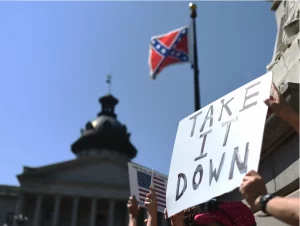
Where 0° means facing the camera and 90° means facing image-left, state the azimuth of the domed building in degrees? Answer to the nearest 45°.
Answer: approximately 0°

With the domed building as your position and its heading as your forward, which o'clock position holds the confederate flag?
The confederate flag is roughly at 12 o'clock from the domed building.

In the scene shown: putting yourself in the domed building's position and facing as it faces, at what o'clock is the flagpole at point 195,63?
The flagpole is roughly at 12 o'clock from the domed building.
